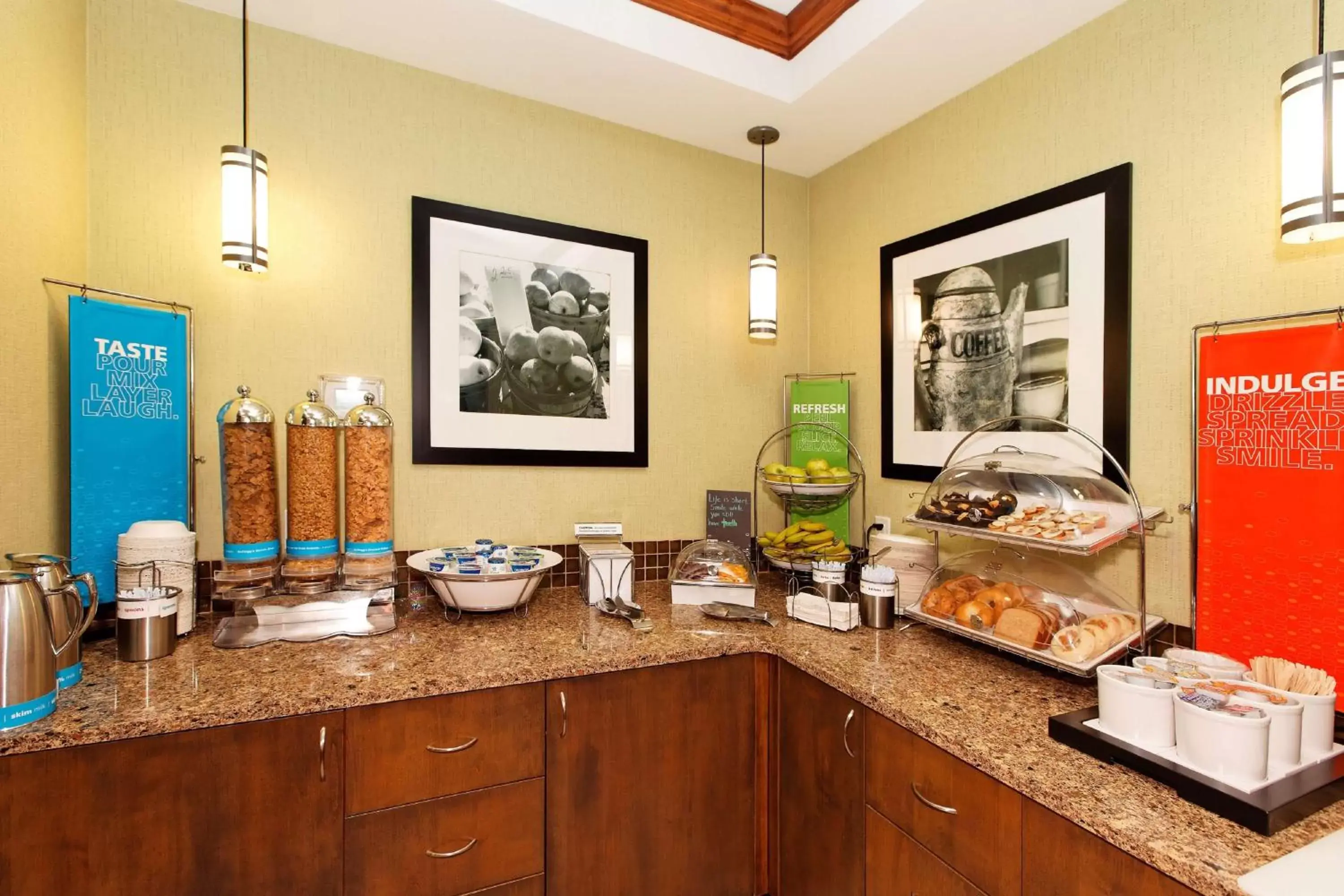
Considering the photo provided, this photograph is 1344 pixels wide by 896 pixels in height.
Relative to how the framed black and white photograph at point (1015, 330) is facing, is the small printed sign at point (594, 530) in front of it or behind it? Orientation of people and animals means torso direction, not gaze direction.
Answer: in front

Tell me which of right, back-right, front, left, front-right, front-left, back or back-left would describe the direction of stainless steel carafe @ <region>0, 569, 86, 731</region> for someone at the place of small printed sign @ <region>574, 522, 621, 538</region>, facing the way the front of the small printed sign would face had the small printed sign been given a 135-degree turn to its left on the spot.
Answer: back

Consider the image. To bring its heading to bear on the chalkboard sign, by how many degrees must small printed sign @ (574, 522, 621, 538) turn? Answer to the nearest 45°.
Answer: approximately 90° to its left

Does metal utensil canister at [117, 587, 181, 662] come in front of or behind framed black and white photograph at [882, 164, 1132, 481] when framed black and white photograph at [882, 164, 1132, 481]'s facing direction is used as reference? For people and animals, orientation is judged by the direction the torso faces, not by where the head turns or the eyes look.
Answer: in front

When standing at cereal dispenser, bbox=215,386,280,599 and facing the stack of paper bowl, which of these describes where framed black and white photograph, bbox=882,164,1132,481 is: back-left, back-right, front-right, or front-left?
back-left

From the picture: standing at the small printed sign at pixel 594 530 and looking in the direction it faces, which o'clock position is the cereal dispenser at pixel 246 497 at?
The cereal dispenser is roughly at 2 o'clock from the small printed sign.

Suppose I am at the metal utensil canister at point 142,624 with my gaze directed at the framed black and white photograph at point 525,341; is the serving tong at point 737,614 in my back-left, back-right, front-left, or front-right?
front-right

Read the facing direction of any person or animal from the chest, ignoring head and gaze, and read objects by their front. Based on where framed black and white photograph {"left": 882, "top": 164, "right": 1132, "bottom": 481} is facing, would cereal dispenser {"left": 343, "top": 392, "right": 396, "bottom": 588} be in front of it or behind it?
in front

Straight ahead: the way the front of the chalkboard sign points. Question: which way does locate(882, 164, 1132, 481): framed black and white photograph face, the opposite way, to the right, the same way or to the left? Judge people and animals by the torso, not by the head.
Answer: to the right

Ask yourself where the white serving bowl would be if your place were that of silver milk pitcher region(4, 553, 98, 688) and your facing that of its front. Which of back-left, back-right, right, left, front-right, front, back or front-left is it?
back

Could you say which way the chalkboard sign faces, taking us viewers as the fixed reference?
facing the viewer
